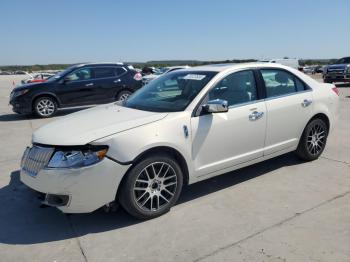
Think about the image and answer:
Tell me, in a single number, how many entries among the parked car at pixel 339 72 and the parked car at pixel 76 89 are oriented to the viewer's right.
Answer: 0

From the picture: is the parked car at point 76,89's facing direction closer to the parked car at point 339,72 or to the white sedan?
the white sedan

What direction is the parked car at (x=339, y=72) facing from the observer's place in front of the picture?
facing the viewer and to the left of the viewer

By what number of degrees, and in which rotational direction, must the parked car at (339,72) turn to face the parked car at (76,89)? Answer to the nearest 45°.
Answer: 0° — it already faces it

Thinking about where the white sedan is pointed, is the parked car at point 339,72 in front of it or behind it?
behind

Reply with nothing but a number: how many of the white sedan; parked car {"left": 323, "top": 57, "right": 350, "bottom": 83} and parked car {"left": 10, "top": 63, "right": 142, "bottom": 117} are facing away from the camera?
0

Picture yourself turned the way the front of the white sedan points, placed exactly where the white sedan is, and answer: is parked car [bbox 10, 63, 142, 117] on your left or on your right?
on your right
